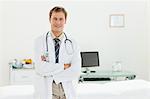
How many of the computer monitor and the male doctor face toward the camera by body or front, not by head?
2

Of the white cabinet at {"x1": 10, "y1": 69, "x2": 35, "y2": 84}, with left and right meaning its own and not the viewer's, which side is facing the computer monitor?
left

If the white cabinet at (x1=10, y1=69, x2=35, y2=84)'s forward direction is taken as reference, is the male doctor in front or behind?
in front

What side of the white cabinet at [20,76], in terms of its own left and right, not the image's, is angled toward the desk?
left

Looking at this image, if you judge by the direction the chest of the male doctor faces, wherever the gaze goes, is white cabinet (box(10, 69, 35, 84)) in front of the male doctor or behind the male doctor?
behind

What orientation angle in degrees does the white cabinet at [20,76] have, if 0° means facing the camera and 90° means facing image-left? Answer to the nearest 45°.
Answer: approximately 0°

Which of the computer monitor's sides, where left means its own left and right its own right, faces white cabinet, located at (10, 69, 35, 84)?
right
